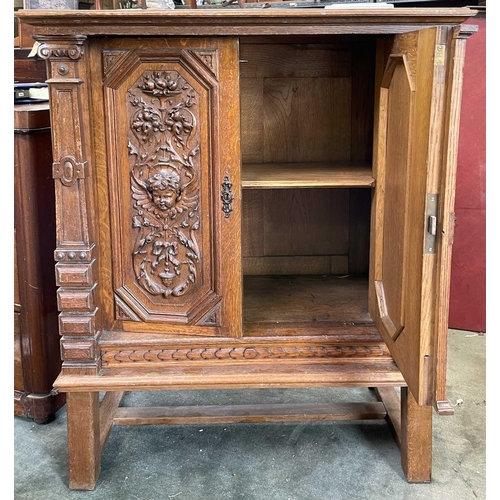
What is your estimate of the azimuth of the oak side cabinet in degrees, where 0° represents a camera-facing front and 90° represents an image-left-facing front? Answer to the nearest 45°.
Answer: approximately 0°

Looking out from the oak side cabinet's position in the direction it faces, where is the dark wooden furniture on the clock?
The dark wooden furniture is roughly at 4 o'clock from the oak side cabinet.
